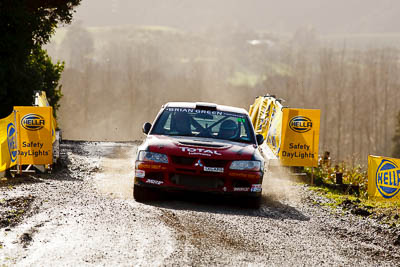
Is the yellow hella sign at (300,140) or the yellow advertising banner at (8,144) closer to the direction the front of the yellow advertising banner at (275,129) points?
the yellow advertising banner

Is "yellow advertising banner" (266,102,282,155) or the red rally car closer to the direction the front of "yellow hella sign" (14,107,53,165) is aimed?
the red rally car

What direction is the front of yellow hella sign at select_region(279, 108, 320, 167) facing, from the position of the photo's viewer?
facing the viewer

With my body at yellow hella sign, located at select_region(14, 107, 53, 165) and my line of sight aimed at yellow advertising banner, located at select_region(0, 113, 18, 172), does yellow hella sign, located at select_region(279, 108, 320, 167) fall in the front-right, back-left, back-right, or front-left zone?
back-left

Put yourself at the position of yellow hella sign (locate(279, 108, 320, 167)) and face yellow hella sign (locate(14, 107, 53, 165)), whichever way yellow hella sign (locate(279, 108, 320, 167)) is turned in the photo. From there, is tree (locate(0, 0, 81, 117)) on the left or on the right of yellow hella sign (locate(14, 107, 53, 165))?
right

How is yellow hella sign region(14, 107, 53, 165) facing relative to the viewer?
toward the camera

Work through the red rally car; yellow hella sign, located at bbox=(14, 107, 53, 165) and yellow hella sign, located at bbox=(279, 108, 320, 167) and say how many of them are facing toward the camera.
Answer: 3

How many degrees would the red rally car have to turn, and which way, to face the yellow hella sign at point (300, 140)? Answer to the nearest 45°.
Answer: approximately 135° to its left

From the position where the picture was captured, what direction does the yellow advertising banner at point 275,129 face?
facing the viewer and to the left of the viewer

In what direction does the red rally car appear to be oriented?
toward the camera

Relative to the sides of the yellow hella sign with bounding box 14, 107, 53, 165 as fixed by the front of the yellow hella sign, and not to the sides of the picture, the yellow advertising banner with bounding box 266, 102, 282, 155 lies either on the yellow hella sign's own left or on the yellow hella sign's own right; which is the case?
on the yellow hella sign's own left
